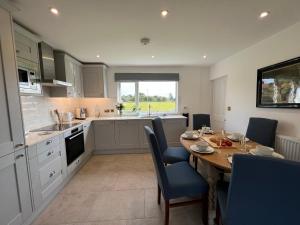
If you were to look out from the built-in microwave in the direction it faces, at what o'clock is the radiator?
The radiator is roughly at 12 o'clock from the built-in microwave.

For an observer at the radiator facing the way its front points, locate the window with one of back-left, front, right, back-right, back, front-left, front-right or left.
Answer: front-right

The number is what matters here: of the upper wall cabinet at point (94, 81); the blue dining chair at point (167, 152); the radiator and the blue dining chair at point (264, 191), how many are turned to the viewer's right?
1

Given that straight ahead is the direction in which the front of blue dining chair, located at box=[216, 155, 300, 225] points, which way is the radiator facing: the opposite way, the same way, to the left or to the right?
to the left

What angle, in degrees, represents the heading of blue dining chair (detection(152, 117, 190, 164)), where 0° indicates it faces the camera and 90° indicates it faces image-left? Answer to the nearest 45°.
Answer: approximately 270°

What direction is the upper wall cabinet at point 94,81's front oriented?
toward the camera

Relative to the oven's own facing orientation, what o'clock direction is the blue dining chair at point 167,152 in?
The blue dining chair is roughly at 12 o'clock from the oven.

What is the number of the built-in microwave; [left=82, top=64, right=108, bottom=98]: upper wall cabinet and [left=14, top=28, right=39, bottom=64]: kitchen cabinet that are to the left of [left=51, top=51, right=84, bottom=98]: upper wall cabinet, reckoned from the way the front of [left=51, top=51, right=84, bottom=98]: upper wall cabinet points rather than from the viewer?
1

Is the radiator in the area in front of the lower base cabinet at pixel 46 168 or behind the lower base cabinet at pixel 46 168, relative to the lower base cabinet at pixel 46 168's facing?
in front

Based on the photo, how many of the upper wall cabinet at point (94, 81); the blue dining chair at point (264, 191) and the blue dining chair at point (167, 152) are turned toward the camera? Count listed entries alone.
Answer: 1

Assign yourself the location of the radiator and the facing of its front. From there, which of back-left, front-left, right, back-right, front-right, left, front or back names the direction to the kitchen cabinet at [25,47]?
front

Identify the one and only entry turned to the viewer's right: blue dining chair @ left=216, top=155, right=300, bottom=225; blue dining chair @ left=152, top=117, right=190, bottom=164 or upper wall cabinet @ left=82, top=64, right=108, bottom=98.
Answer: blue dining chair @ left=152, top=117, right=190, bottom=164

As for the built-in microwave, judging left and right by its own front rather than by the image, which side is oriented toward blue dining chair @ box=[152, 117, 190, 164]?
front

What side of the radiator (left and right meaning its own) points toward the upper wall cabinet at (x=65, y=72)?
front

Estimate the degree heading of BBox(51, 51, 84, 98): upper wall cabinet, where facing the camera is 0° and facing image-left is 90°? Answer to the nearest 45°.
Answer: approximately 315°

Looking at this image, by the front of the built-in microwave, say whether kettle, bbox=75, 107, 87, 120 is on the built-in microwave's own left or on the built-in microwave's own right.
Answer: on the built-in microwave's own left
